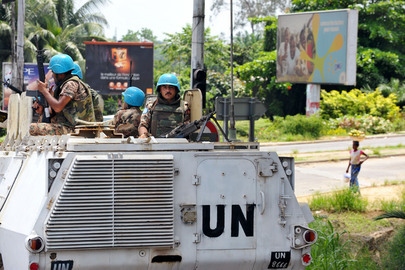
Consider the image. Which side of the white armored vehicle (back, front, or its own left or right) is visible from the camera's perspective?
back

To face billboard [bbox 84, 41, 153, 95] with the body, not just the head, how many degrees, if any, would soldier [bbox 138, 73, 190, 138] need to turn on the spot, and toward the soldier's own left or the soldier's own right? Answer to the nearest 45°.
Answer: approximately 180°

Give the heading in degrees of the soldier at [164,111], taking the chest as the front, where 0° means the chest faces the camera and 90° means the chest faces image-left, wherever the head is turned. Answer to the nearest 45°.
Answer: approximately 0°

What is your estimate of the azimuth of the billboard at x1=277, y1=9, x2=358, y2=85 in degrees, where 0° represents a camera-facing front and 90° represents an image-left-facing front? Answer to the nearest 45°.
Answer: approximately 45°

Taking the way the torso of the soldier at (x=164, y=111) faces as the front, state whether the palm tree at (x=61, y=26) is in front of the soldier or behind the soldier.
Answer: behind

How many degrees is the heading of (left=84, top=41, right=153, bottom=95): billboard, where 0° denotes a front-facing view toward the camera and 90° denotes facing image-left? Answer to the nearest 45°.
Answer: approximately 0°

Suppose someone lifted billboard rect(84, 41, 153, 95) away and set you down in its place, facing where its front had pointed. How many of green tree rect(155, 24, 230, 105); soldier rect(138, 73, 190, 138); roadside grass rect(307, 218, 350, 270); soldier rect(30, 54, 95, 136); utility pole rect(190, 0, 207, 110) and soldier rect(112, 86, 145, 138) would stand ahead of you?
5
